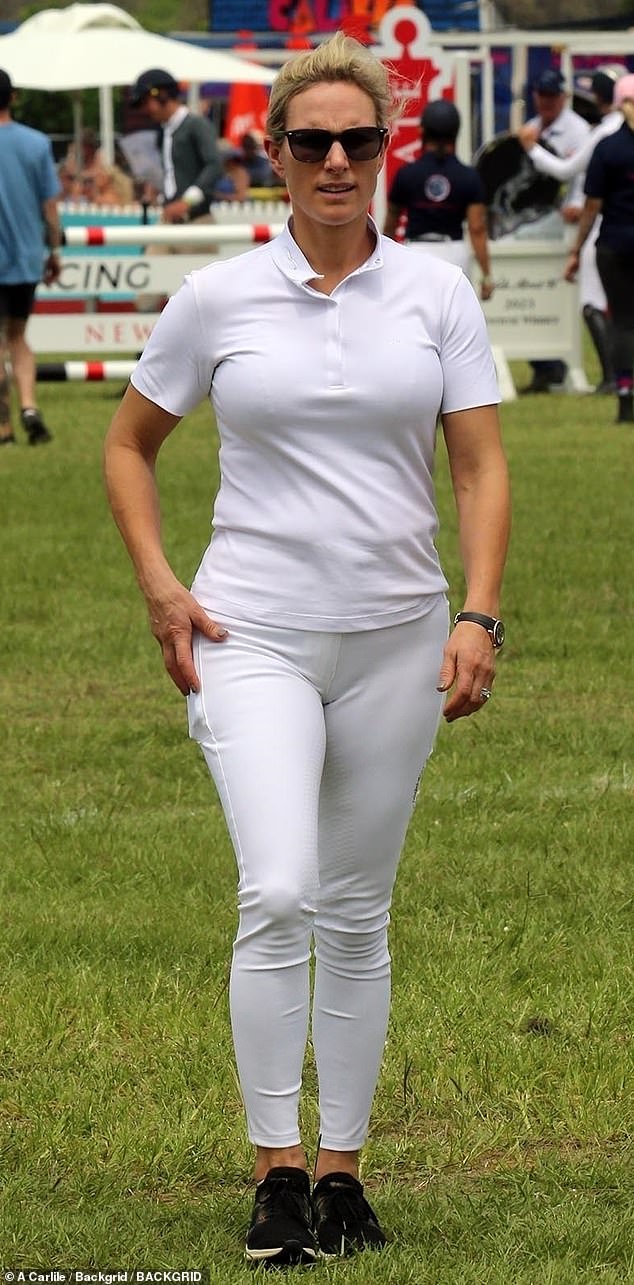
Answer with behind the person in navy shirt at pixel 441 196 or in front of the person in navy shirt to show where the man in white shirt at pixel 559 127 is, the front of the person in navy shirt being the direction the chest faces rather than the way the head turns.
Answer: in front

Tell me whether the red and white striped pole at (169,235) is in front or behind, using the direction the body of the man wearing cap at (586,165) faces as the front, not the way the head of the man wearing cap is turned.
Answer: in front

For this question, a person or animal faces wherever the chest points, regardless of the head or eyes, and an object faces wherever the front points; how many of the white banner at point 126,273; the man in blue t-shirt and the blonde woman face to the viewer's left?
0

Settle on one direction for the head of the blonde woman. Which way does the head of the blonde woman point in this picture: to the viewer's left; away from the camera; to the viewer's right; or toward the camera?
toward the camera

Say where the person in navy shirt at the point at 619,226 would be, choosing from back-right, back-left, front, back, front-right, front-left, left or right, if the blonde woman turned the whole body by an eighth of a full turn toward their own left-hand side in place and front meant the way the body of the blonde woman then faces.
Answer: back-left

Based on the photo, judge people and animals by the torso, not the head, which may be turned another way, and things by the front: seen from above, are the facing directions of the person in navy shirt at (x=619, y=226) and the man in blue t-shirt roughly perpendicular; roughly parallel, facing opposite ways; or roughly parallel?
roughly parallel

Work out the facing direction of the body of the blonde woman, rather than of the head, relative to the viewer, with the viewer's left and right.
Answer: facing the viewer

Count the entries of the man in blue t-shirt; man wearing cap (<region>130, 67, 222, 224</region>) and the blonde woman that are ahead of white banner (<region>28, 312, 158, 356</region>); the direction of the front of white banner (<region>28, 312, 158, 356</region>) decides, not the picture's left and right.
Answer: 2

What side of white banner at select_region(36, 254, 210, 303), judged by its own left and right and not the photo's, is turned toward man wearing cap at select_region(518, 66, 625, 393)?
left

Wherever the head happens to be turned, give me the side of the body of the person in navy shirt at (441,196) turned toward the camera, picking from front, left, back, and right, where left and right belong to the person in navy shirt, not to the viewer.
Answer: back

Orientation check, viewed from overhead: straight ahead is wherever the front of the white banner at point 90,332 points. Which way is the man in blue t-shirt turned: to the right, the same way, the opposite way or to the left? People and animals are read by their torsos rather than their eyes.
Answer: the opposite way

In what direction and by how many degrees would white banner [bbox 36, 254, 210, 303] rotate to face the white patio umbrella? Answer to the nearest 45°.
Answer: approximately 180°

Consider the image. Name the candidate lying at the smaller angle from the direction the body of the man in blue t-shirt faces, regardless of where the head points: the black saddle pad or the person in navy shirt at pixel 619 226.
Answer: the black saddle pad

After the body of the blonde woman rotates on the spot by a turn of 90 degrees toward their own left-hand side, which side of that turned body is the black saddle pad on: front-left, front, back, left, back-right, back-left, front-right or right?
left

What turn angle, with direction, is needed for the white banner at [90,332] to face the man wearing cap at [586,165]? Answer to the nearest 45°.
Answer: approximately 90° to its left

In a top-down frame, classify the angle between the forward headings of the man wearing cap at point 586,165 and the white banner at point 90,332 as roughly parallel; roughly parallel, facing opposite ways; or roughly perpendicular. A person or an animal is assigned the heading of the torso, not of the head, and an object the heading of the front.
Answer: roughly perpendicular

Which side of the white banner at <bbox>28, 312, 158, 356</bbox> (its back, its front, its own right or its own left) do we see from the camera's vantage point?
front

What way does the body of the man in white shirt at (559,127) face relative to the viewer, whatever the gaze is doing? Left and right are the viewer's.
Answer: facing the viewer and to the left of the viewer

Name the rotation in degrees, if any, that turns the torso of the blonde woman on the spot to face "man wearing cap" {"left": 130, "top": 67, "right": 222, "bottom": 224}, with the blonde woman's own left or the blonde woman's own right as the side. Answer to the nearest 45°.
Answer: approximately 180°
